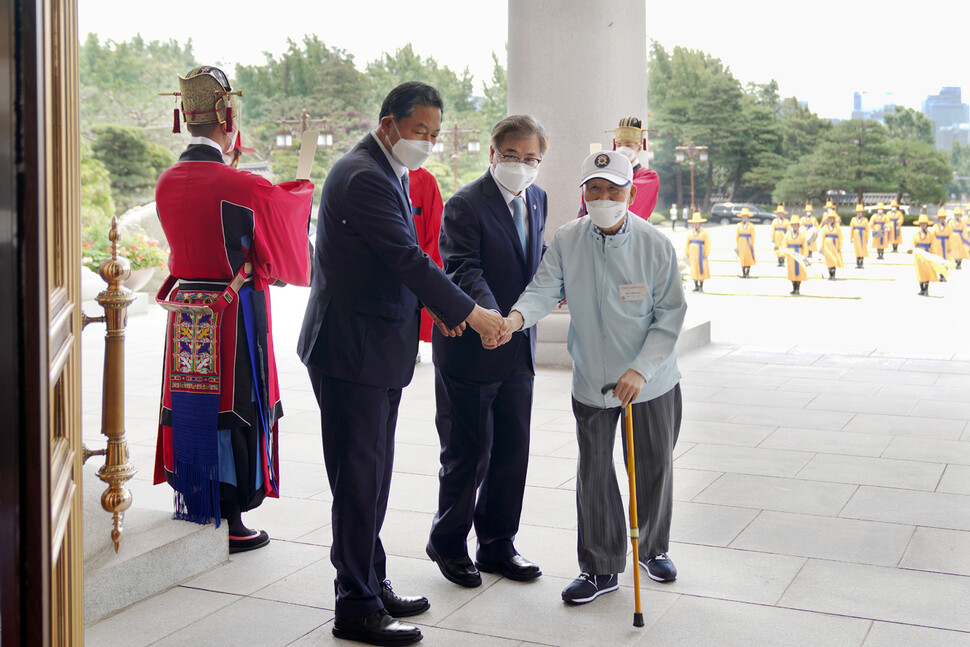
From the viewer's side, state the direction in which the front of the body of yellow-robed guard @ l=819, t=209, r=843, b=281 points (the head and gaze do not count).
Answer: toward the camera

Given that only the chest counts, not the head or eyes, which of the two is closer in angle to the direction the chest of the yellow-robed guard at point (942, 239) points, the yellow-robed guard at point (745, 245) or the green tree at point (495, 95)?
the yellow-robed guard

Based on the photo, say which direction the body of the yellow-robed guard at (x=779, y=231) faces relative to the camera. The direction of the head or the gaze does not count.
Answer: toward the camera

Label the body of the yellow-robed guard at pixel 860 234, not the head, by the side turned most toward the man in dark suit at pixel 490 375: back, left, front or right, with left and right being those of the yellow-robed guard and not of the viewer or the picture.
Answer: front

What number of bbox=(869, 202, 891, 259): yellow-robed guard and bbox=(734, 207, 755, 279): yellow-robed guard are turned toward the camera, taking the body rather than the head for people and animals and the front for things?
2

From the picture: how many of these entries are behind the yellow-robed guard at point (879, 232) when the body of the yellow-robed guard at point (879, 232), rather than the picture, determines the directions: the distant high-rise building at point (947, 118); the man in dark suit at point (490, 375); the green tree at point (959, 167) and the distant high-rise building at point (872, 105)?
3

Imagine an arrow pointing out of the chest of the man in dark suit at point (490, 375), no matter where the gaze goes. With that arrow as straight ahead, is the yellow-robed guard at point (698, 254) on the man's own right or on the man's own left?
on the man's own left

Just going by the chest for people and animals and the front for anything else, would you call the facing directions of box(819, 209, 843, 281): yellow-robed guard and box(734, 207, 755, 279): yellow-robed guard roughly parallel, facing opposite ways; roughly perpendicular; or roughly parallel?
roughly parallel

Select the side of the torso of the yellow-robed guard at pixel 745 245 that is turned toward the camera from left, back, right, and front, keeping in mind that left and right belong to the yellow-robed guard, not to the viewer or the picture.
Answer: front

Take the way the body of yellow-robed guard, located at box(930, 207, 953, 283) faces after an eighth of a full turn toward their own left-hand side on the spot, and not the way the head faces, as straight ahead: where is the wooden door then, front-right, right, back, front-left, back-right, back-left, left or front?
front-right

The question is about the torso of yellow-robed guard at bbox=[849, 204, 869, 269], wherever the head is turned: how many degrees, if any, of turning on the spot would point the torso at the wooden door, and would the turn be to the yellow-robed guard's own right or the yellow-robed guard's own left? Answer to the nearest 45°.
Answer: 0° — they already face it

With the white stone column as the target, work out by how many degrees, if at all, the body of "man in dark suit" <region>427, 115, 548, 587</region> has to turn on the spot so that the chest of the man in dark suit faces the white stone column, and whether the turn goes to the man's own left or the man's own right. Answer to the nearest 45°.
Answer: approximately 135° to the man's own left
